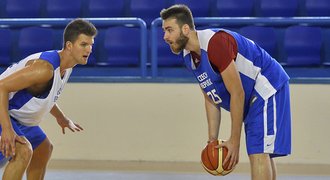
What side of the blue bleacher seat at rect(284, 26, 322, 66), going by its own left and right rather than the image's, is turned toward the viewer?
front

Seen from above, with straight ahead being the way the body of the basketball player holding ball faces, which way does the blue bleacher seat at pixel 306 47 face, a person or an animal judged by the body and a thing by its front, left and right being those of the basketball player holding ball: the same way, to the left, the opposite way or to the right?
to the left

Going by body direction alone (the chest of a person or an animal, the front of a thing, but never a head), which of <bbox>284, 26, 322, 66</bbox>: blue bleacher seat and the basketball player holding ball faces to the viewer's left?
the basketball player holding ball

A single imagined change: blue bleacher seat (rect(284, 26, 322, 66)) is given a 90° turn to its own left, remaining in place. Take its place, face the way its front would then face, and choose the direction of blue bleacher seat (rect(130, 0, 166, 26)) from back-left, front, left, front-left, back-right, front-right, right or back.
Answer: back

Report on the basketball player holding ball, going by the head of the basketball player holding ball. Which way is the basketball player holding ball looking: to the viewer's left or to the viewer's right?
to the viewer's left

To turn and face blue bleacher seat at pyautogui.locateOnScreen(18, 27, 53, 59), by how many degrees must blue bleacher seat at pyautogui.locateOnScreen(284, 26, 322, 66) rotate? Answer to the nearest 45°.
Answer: approximately 90° to its right

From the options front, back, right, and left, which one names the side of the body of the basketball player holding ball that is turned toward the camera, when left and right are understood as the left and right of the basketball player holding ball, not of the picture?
left

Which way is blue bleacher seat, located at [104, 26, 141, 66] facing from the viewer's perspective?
toward the camera

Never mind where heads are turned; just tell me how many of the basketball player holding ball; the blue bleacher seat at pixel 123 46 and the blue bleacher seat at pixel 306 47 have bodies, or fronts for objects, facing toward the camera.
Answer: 2

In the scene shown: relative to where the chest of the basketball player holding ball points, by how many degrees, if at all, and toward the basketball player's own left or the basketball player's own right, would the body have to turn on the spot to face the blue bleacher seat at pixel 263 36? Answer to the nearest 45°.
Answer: approximately 90° to the basketball player's own right

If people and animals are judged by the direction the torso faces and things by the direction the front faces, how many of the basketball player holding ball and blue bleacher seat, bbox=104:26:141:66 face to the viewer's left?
1

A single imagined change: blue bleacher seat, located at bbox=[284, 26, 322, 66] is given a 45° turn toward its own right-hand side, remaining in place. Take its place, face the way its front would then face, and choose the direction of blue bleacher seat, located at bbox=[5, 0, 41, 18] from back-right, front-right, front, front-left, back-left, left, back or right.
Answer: front-right

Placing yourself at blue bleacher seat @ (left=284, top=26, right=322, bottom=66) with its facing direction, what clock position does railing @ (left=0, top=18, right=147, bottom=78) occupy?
The railing is roughly at 2 o'clock from the blue bleacher seat.
